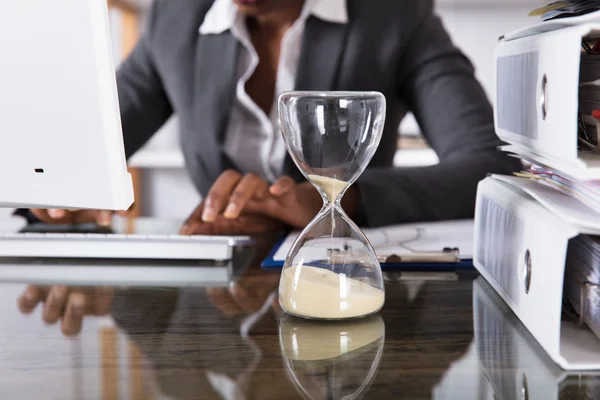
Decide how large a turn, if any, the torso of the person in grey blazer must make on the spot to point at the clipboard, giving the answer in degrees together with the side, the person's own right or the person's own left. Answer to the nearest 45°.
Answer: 0° — they already face it

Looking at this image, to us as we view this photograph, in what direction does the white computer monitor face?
facing away from the viewer

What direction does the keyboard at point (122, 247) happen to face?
away from the camera

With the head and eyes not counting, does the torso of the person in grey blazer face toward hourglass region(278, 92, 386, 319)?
yes

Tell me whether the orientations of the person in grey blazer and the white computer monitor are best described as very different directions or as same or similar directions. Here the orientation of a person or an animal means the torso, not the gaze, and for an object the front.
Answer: very different directions

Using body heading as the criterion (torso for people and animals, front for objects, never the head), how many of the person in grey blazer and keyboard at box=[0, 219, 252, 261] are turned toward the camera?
1

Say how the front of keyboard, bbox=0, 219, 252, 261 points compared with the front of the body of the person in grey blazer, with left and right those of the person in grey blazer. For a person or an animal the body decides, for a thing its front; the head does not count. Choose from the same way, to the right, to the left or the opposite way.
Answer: the opposite way

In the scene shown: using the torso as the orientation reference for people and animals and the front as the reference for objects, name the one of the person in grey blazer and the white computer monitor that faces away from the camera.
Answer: the white computer monitor
